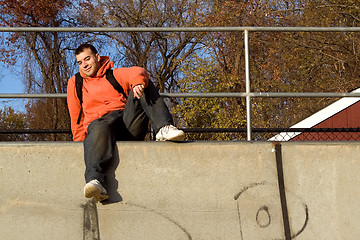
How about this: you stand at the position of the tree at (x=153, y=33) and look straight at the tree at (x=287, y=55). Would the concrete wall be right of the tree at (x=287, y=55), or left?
right

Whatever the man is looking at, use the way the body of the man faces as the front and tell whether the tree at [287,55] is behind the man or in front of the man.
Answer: behind

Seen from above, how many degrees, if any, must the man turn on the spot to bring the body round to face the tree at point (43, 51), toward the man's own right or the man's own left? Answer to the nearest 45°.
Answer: approximately 180°

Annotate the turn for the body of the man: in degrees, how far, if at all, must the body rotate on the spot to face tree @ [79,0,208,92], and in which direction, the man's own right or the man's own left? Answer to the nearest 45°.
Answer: approximately 180°

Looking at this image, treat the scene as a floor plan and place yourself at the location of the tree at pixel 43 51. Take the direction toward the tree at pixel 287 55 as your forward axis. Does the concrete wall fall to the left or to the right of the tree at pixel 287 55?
right

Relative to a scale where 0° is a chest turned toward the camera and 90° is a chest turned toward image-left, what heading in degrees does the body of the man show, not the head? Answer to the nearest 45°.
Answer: approximately 0°
